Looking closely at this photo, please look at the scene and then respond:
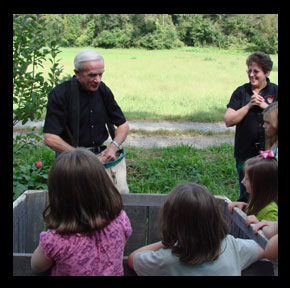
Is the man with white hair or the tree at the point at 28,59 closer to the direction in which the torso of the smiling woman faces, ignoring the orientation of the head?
the man with white hair

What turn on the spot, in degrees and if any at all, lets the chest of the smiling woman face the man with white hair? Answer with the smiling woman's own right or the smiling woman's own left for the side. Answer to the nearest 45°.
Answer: approximately 45° to the smiling woman's own right

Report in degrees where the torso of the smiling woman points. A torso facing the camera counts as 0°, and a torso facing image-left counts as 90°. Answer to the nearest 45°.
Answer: approximately 0°

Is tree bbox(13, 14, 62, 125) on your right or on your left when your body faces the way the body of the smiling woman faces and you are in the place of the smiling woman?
on your right
